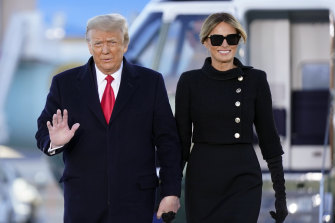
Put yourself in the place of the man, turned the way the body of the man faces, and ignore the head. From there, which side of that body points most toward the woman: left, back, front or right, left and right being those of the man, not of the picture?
left

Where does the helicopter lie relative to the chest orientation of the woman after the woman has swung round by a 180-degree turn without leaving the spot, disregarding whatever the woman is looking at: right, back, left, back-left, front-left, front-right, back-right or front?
front

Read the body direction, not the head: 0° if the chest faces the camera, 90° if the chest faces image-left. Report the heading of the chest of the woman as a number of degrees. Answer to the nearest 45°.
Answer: approximately 0°

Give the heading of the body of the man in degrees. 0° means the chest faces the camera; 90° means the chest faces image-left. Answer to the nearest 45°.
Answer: approximately 0°

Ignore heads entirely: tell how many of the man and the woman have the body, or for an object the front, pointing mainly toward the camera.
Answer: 2

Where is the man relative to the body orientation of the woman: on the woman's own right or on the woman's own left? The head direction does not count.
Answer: on the woman's own right
